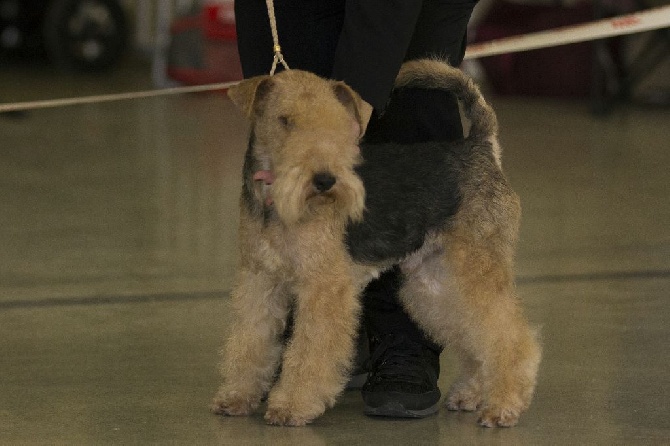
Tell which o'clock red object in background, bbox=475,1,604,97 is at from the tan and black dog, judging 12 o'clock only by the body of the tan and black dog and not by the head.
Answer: The red object in background is roughly at 5 o'clock from the tan and black dog.

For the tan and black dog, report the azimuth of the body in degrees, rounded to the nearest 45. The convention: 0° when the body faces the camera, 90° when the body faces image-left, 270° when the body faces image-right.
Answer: approximately 45°

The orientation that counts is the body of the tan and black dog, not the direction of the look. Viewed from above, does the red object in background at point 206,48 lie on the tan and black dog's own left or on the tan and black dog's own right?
on the tan and black dog's own right
